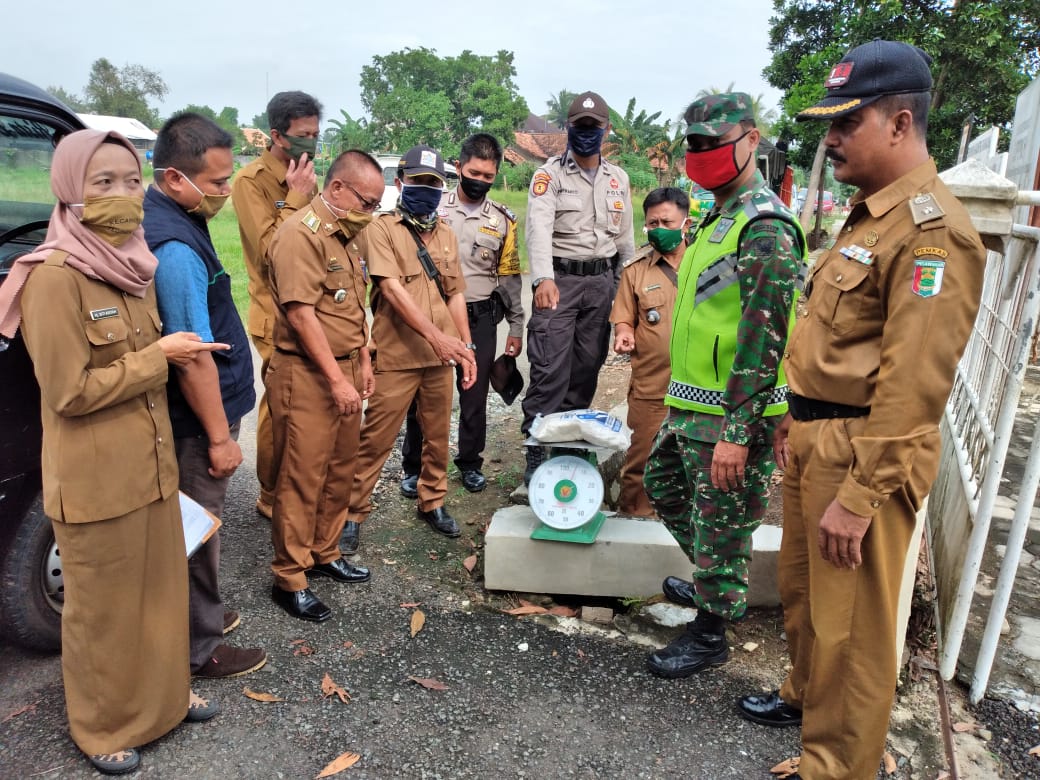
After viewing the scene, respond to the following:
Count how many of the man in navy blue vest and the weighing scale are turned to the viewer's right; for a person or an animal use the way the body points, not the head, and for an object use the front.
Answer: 1

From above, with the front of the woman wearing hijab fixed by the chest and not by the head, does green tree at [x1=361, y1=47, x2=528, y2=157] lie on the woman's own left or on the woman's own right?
on the woman's own left

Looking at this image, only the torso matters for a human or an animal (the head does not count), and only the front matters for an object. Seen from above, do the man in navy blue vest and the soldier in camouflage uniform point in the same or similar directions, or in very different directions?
very different directions

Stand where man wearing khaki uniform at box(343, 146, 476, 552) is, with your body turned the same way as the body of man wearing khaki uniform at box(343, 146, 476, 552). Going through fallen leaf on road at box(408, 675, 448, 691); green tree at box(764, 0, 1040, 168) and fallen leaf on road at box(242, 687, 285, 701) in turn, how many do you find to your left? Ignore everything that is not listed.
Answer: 1

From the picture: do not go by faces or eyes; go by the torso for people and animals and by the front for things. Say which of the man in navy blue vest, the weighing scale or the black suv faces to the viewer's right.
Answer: the man in navy blue vest

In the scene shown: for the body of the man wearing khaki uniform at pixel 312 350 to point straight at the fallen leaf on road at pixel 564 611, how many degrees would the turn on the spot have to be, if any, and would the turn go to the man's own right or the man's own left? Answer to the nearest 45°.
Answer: approximately 45° to the man's own left

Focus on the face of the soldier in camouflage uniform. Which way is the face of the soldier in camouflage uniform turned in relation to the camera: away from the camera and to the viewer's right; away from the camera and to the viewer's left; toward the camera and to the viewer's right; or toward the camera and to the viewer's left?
toward the camera and to the viewer's left

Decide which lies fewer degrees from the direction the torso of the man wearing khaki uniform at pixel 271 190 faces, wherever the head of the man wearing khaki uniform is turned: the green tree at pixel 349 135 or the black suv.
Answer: the black suv

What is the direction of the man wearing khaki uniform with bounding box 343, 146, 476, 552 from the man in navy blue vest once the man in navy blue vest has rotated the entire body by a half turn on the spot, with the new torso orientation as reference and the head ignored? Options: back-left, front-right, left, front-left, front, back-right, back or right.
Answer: back-right

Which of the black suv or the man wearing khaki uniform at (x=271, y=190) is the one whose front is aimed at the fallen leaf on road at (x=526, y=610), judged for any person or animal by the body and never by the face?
the man wearing khaki uniform

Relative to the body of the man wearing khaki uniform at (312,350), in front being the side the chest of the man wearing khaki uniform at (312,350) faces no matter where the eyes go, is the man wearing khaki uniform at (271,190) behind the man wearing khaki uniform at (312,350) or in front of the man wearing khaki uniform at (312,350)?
behind

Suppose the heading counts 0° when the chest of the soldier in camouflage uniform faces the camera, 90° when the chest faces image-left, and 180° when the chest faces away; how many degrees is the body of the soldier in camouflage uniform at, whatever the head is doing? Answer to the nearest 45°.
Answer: approximately 45°
